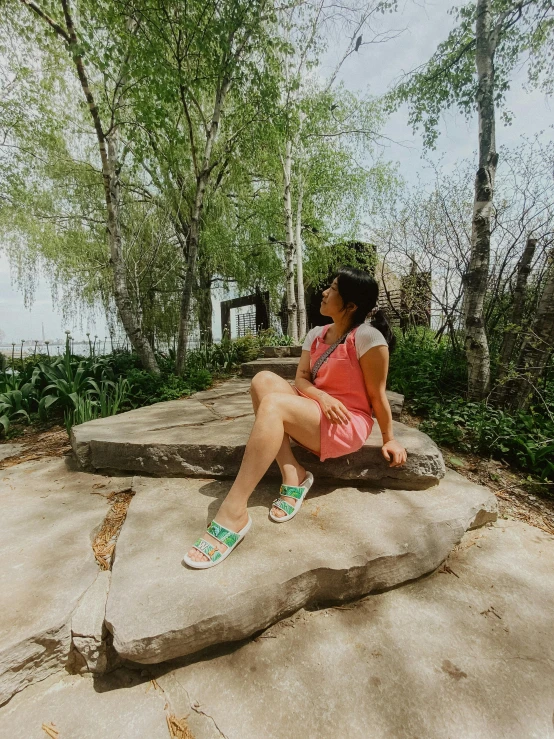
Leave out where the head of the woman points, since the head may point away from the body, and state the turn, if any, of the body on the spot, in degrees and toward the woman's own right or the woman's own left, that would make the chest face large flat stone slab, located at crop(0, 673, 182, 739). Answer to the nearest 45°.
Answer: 0° — they already face it

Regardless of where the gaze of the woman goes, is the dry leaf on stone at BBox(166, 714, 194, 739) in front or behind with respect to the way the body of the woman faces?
in front

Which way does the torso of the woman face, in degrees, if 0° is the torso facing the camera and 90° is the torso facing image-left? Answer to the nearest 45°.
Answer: approximately 45°

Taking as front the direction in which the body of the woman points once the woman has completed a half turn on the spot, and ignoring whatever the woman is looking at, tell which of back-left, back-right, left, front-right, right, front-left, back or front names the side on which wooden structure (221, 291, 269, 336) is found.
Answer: front-left

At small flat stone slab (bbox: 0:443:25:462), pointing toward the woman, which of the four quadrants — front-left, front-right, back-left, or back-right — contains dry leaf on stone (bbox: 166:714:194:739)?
front-right
